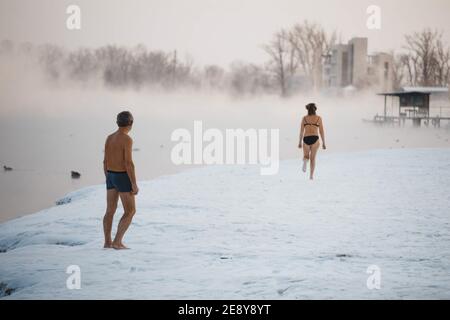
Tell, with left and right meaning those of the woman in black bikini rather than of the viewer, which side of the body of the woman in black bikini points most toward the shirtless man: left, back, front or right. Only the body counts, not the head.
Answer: back

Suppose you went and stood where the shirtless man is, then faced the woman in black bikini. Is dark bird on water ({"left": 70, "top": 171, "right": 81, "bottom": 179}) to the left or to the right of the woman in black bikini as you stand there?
left

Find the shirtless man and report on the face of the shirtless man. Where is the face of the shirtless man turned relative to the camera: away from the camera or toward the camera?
away from the camera

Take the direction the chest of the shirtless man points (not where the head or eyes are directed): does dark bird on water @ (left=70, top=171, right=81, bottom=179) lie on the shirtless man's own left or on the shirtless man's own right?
on the shirtless man's own left

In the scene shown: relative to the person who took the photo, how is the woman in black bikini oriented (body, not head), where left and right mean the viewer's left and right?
facing away from the viewer
